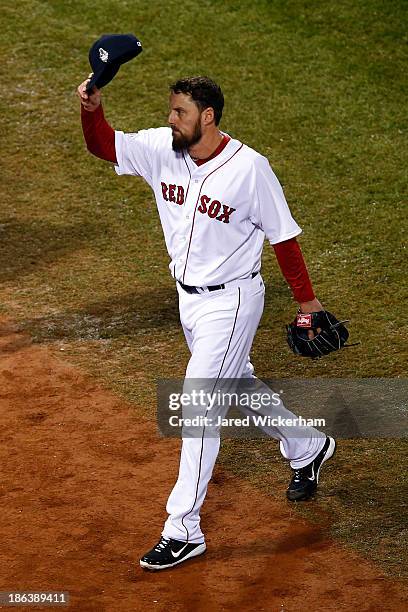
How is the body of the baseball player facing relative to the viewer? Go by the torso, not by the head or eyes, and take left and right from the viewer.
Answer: facing the viewer and to the left of the viewer

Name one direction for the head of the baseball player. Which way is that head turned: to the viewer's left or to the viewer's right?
to the viewer's left
